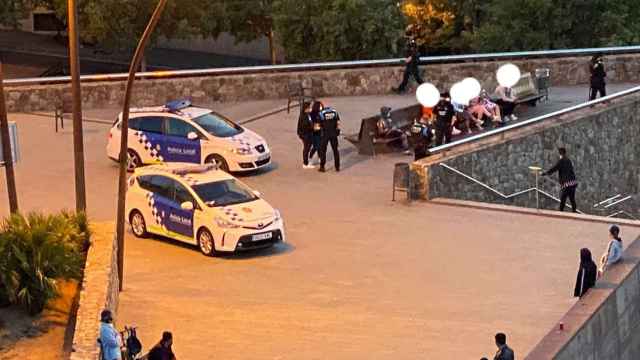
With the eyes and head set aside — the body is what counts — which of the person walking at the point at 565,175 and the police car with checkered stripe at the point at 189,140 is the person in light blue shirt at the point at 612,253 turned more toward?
the police car with checkered stripe

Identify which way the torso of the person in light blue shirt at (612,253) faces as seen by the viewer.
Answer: to the viewer's left

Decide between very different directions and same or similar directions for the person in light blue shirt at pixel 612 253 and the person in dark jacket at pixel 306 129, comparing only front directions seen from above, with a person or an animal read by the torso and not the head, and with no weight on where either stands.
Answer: very different directions

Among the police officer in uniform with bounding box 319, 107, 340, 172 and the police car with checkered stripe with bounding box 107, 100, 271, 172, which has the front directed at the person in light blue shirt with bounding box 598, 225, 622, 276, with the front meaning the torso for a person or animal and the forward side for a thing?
the police car with checkered stripe

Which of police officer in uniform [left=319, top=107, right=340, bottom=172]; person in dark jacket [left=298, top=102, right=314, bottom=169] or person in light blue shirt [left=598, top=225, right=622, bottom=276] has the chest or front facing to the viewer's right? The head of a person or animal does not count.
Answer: the person in dark jacket
